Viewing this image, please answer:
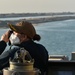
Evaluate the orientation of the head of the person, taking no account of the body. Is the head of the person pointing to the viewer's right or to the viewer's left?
to the viewer's left

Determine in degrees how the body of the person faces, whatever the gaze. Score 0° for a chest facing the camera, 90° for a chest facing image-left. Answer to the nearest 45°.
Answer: approximately 90°
